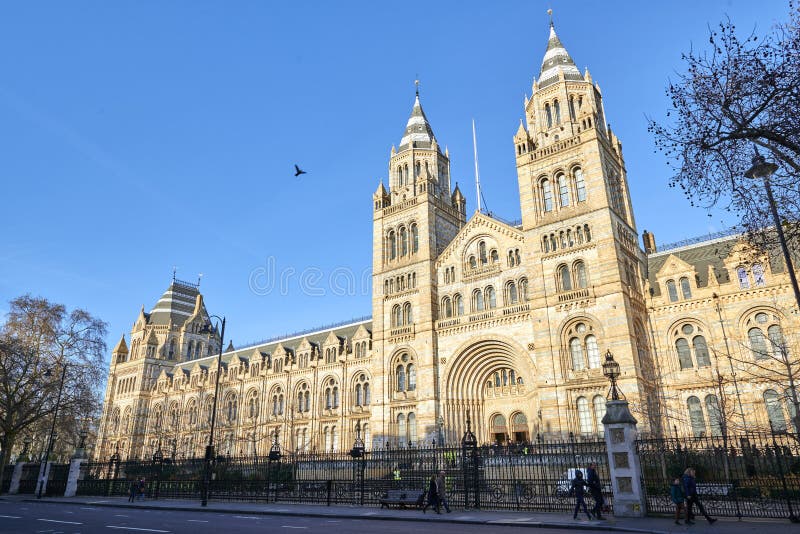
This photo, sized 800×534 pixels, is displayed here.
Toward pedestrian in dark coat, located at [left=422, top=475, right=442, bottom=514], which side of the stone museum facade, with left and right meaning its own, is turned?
front

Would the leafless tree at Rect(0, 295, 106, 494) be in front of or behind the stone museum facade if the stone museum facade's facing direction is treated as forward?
in front
